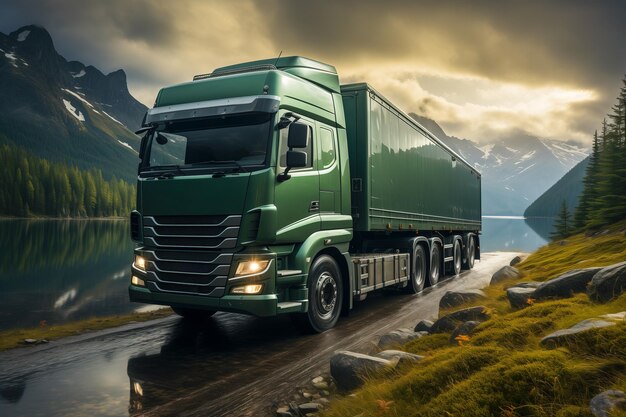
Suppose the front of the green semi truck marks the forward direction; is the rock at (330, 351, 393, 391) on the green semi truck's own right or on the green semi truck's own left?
on the green semi truck's own left

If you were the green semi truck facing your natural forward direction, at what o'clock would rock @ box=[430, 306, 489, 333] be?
The rock is roughly at 8 o'clock from the green semi truck.

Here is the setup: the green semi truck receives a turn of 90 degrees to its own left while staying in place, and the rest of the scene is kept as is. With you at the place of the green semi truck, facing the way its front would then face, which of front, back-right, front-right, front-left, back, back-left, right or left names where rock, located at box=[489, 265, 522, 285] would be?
left

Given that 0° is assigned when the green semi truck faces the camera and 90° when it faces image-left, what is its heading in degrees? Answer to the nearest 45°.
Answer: approximately 45°

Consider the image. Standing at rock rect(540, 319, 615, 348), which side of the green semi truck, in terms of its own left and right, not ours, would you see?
left

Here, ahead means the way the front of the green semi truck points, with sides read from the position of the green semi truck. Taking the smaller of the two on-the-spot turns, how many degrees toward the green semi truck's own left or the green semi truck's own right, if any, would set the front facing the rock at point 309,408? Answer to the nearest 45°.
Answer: approximately 45° to the green semi truck's own left
